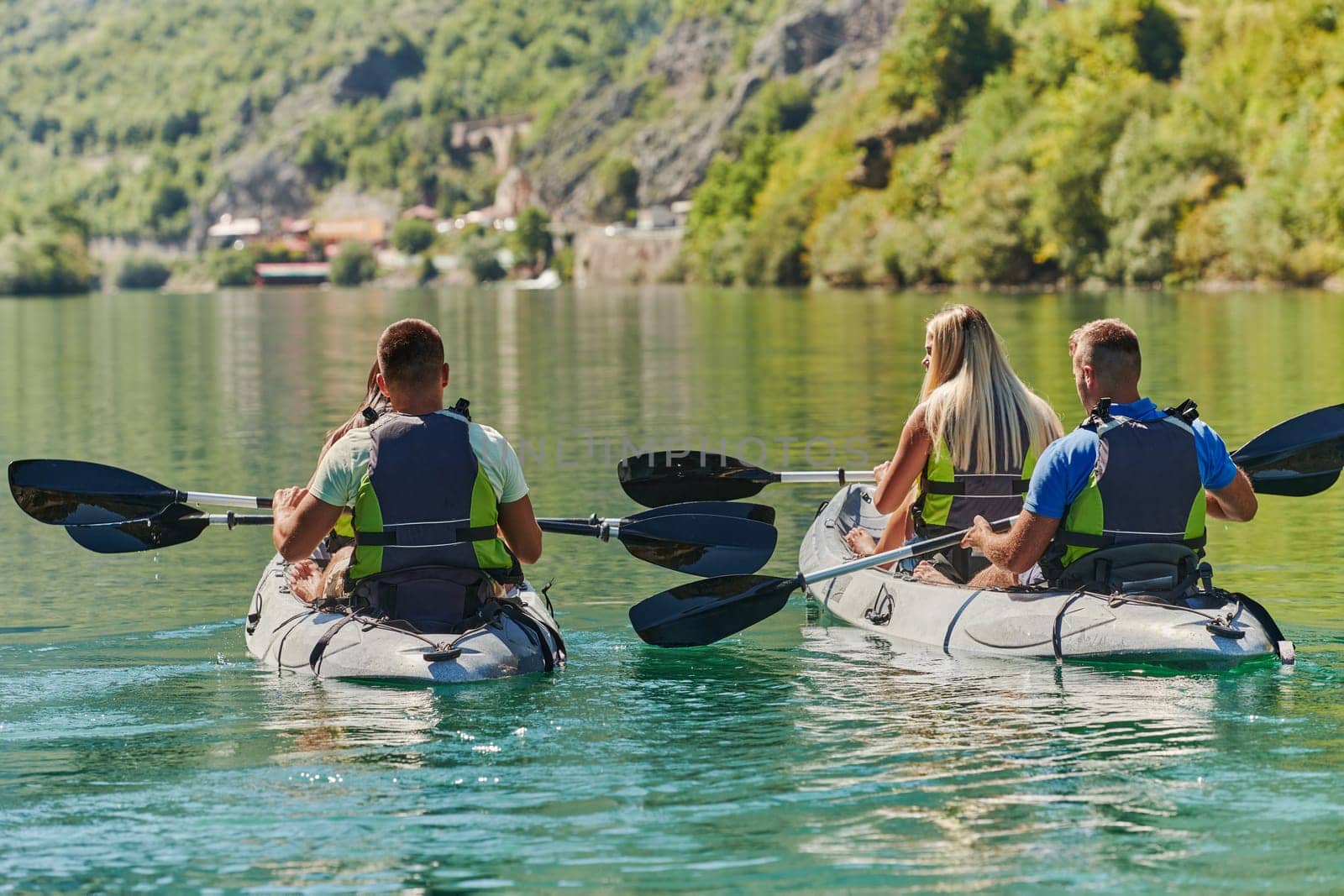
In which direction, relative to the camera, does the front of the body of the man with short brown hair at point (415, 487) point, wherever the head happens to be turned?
away from the camera

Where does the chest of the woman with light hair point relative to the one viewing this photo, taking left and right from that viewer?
facing away from the viewer and to the left of the viewer

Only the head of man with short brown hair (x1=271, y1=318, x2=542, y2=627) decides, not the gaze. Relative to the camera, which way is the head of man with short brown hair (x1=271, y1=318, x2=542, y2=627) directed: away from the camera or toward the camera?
away from the camera

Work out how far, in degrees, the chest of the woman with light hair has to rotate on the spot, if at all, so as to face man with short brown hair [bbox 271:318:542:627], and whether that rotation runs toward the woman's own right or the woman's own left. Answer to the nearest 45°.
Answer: approximately 90° to the woman's own left

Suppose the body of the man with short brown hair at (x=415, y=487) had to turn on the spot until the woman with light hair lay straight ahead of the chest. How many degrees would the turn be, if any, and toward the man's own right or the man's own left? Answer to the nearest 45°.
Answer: approximately 90° to the man's own right

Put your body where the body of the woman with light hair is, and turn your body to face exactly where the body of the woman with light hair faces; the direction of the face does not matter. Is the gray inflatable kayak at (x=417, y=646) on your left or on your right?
on your left
